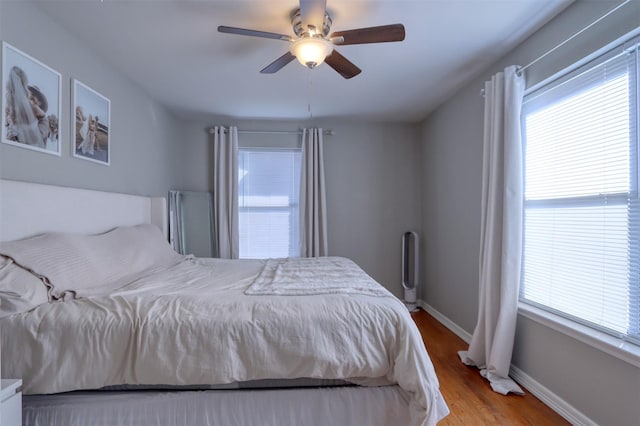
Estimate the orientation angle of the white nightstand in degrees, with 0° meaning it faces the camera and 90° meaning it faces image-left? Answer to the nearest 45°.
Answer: approximately 315°

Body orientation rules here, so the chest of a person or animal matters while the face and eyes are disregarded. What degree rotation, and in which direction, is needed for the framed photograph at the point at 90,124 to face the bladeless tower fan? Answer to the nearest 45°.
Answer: approximately 45° to its left

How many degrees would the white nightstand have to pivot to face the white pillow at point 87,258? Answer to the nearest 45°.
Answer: approximately 90° to its left

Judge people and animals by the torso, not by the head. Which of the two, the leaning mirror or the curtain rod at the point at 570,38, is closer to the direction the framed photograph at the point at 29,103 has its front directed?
the curtain rod

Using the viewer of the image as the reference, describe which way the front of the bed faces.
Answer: facing to the right of the viewer

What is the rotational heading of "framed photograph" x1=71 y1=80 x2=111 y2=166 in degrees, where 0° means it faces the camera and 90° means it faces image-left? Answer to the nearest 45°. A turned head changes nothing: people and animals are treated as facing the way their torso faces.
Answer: approximately 315°

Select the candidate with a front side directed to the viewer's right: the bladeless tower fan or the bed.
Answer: the bed

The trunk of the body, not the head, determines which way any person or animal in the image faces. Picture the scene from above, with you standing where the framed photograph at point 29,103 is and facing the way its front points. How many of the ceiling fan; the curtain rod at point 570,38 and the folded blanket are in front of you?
3

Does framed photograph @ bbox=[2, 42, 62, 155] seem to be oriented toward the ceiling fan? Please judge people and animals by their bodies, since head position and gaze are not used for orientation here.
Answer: yes

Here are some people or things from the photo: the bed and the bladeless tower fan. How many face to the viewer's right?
1
